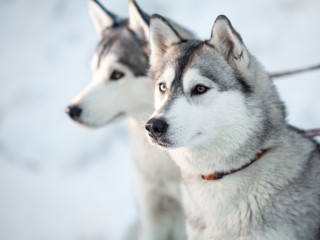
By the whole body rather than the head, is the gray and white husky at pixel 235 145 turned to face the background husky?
no

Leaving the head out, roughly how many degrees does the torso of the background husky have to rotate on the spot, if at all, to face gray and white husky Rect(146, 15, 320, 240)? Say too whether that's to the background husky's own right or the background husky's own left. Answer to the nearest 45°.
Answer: approximately 135° to the background husky's own left

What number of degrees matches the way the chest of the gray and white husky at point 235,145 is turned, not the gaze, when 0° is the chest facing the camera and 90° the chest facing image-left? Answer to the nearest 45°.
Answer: approximately 45°

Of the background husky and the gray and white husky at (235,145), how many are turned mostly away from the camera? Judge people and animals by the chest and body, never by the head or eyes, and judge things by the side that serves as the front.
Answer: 0

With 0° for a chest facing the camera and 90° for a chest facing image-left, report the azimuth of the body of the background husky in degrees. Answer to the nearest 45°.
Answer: approximately 90°

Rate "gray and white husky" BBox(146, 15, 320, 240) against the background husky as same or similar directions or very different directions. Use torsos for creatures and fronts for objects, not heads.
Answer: same or similar directions
